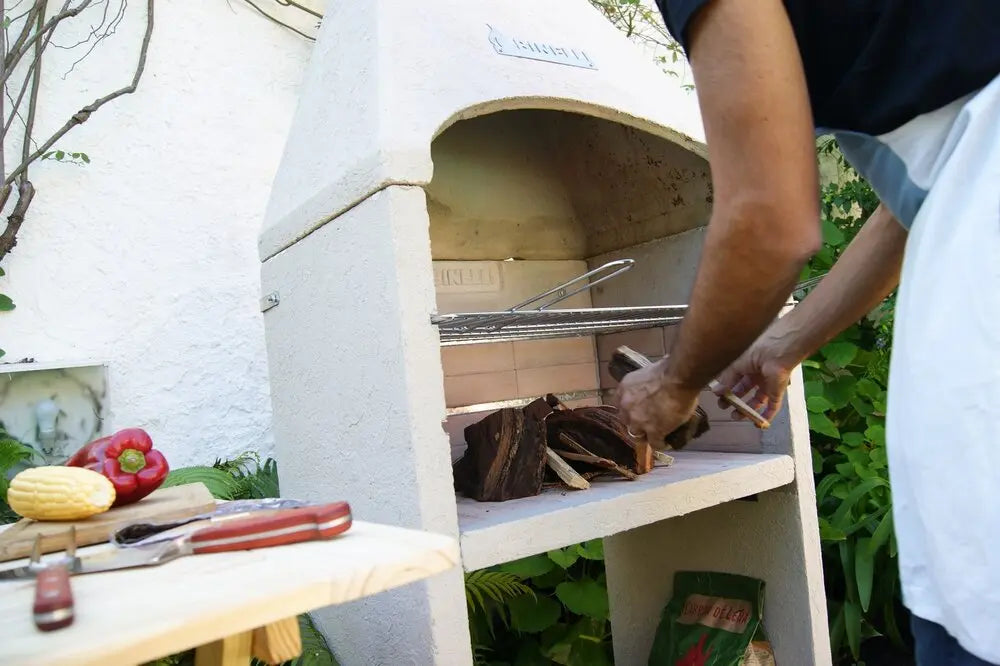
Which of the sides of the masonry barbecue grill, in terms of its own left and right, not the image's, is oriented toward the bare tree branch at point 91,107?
back

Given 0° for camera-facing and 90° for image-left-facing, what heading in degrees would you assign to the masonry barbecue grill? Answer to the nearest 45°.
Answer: approximately 315°

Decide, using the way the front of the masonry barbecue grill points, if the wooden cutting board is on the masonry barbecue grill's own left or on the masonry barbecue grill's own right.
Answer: on the masonry barbecue grill's own right

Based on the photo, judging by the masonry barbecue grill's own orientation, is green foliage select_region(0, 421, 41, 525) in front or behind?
behind

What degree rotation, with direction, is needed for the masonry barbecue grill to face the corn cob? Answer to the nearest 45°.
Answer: approximately 90° to its right

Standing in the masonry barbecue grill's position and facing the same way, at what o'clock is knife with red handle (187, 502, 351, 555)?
The knife with red handle is roughly at 2 o'clock from the masonry barbecue grill.

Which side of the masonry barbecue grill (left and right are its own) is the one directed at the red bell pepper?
right

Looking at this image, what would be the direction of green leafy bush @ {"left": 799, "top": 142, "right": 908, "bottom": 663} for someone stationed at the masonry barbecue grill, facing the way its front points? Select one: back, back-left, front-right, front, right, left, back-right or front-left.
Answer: left

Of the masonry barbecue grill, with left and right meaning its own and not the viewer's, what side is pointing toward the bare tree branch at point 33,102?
right

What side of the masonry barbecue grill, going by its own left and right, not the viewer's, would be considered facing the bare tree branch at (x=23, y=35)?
back
